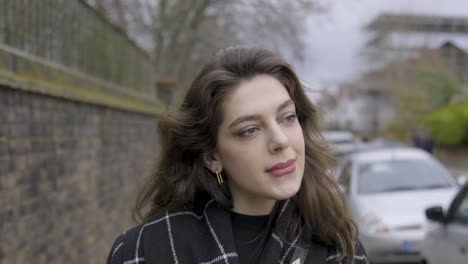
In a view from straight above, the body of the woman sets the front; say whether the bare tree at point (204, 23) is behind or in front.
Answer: behind

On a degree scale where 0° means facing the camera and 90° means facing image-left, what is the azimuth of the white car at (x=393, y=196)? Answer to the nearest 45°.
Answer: approximately 0°

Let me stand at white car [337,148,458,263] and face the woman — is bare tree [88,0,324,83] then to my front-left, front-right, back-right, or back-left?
back-right

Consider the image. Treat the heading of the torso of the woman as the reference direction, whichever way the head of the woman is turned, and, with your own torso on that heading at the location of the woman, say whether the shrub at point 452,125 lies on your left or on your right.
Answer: on your left

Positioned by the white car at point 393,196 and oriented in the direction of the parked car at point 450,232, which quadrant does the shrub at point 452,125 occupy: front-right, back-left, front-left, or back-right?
back-left

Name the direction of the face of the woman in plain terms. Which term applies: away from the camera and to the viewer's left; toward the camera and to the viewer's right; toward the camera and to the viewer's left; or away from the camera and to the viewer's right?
toward the camera and to the viewer's right

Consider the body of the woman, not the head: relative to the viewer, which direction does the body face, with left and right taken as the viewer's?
facing the viewer and to the right of the viewer

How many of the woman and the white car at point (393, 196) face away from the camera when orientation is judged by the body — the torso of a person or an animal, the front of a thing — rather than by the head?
0

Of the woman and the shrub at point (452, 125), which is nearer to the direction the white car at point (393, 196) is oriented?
the woman
